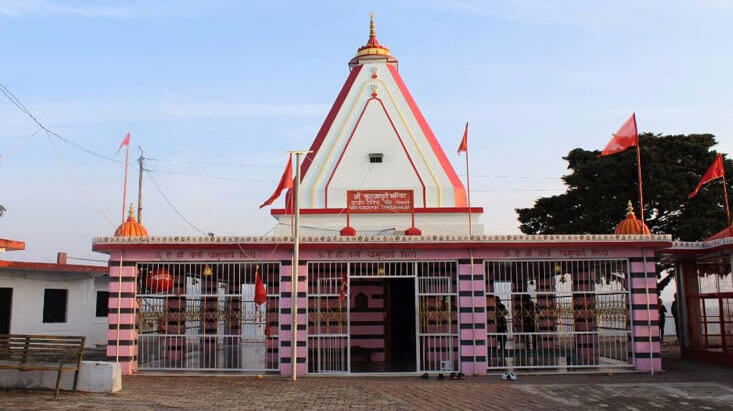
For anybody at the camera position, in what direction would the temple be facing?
facing the viewer

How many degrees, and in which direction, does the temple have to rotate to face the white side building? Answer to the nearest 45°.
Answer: approximately 135° to its right

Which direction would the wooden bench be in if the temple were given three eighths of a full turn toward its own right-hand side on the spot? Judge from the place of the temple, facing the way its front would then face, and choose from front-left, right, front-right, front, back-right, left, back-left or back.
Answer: left
